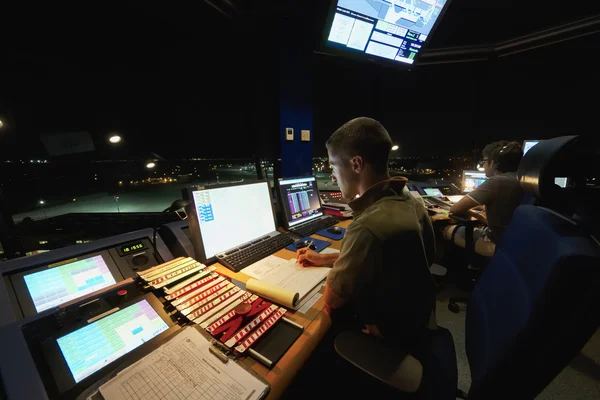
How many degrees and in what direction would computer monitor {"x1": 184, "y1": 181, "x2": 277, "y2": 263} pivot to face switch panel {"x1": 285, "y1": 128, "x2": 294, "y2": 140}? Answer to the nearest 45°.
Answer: approximately 90° to its left

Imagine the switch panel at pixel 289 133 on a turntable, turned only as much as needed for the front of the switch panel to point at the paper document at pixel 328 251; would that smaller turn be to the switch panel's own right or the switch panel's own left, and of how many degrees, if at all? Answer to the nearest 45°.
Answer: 0° — it already faces it

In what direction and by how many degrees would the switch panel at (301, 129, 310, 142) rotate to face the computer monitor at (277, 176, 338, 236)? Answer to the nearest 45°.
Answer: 0° — it already faces it

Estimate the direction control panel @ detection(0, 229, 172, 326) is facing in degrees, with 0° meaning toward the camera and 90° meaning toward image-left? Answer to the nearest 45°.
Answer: approximately 315°

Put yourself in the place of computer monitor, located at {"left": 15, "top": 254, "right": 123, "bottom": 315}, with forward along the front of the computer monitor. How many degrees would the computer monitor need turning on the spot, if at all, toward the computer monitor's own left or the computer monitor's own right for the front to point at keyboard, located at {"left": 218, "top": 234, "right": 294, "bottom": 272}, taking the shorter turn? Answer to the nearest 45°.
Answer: approximately 45° to the computer monitor's own left

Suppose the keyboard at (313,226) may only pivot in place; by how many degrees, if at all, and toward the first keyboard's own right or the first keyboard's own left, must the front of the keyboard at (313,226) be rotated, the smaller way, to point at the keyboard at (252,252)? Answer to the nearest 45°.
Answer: approximately 90° to the first keyboard's own right

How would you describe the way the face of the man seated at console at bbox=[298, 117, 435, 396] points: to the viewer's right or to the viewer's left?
to the viewer's left

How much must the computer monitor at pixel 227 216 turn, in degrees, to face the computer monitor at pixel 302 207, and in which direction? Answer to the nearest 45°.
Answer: approximately 90° to its left

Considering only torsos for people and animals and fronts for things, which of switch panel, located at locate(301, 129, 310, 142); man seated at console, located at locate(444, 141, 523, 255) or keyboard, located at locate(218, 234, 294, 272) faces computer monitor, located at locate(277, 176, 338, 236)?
the switch panel

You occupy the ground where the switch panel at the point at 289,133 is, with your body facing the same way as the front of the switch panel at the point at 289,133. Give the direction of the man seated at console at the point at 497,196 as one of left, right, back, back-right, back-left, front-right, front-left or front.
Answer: left

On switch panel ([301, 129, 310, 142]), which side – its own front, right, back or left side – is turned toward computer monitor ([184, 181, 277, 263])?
front

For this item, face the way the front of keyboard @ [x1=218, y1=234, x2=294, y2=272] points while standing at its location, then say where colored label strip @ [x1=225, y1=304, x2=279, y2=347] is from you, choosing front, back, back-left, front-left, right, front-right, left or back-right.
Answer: front-right

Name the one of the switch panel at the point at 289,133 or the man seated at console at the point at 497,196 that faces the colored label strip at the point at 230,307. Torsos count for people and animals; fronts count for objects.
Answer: the switch panel

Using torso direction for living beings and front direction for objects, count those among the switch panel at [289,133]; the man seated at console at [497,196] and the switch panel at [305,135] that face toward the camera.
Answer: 2

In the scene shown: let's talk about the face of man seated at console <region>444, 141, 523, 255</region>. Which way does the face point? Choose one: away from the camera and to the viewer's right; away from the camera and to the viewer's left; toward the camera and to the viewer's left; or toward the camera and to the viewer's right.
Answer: away from the camera and to the viewer's left
